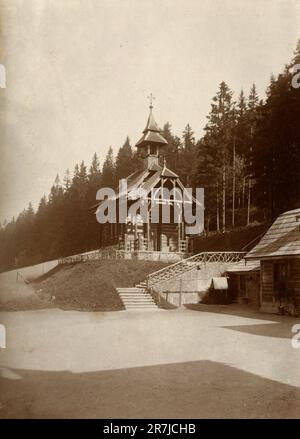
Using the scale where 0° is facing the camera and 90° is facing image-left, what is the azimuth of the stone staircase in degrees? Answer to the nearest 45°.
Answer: approximately 0°
